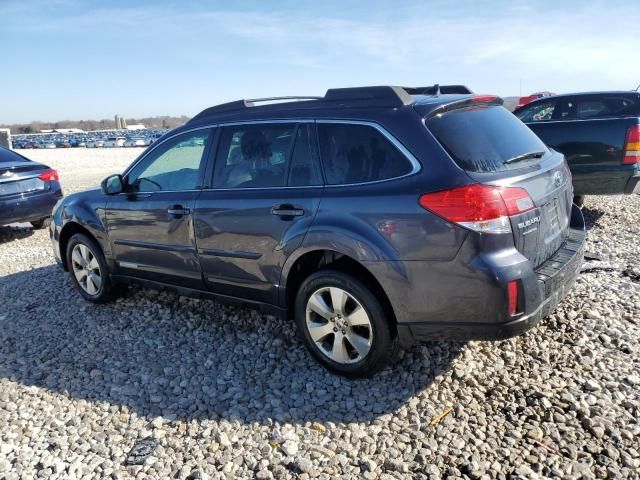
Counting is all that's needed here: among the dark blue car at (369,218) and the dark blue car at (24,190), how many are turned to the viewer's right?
0

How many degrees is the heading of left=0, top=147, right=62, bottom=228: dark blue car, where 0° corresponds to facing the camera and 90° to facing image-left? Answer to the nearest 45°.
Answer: approximately 135°

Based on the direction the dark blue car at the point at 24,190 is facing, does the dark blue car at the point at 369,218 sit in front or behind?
behind

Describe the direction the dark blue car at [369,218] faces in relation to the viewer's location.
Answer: facing away from the viewer and to the left of the viewer

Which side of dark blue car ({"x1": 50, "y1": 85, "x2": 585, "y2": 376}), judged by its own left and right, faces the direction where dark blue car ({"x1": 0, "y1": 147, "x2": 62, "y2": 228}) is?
front
